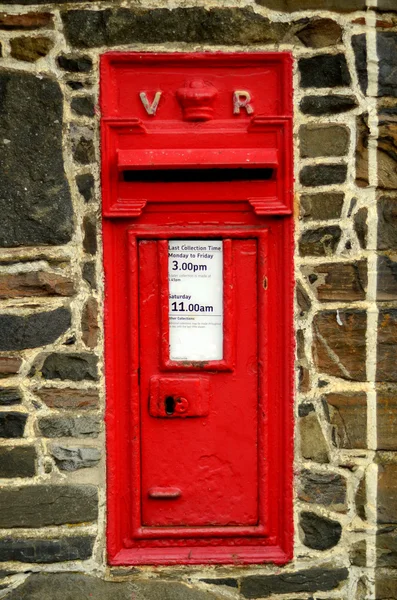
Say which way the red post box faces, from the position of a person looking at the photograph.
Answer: facing the viewer

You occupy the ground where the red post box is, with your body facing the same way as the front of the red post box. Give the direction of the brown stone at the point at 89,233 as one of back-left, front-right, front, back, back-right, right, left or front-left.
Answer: right

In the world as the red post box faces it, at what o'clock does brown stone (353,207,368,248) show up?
The brown stone is roughly at 9 o'clock from the red post box.

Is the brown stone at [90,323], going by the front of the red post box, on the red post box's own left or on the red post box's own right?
on the red post box's own right
